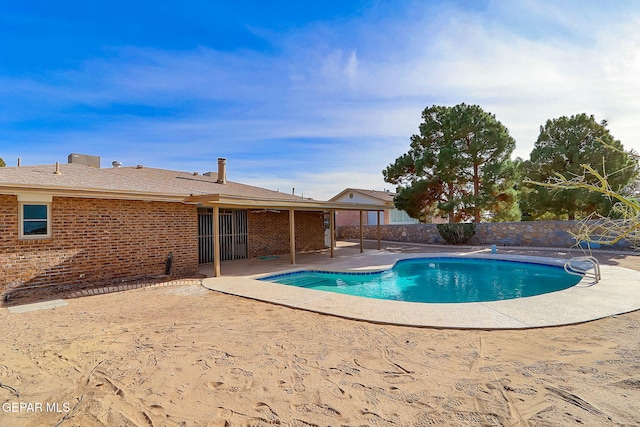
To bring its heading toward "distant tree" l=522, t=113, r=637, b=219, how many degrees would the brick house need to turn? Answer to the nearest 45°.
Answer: approximately 135° to its right

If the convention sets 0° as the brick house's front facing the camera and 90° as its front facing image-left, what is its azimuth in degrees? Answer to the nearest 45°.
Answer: approximately 135°

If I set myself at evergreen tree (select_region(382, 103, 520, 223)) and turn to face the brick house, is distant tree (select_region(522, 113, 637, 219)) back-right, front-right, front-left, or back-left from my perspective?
back-left

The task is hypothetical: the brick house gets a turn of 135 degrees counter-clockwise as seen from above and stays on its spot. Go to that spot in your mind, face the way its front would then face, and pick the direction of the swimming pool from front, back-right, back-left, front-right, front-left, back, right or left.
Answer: left
